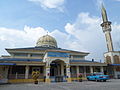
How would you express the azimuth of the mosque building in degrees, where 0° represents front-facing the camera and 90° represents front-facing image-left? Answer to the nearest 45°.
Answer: approximately 0°
